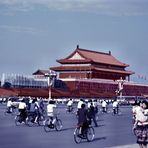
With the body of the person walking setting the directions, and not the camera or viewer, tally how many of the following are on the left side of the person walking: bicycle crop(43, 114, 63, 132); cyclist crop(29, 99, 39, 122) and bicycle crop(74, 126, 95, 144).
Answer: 0

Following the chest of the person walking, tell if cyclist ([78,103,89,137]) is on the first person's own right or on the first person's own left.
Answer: on the first person's own right

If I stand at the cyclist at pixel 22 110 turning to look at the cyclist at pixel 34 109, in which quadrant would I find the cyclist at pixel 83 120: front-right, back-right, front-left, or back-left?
front-right

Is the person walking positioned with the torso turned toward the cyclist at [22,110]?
no

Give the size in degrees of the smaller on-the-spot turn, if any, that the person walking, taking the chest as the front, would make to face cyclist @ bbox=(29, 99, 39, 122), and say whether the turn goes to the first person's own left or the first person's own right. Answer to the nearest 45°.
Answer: approximately 90° to the first person's own right

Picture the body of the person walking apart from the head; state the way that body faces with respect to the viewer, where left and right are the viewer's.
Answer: facing the viewer and to the left of the viewer

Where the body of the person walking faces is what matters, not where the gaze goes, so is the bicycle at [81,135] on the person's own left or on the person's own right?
on the person's own right

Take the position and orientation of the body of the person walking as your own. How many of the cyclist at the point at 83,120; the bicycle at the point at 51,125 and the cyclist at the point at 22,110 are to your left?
0
